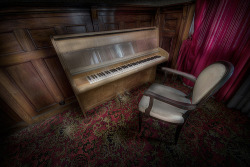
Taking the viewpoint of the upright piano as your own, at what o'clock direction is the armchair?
The armchair is roughly at 12 o'clock from the upright piano.

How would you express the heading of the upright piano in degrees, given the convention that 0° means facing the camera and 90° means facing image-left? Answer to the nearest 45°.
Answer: approximately 315°
